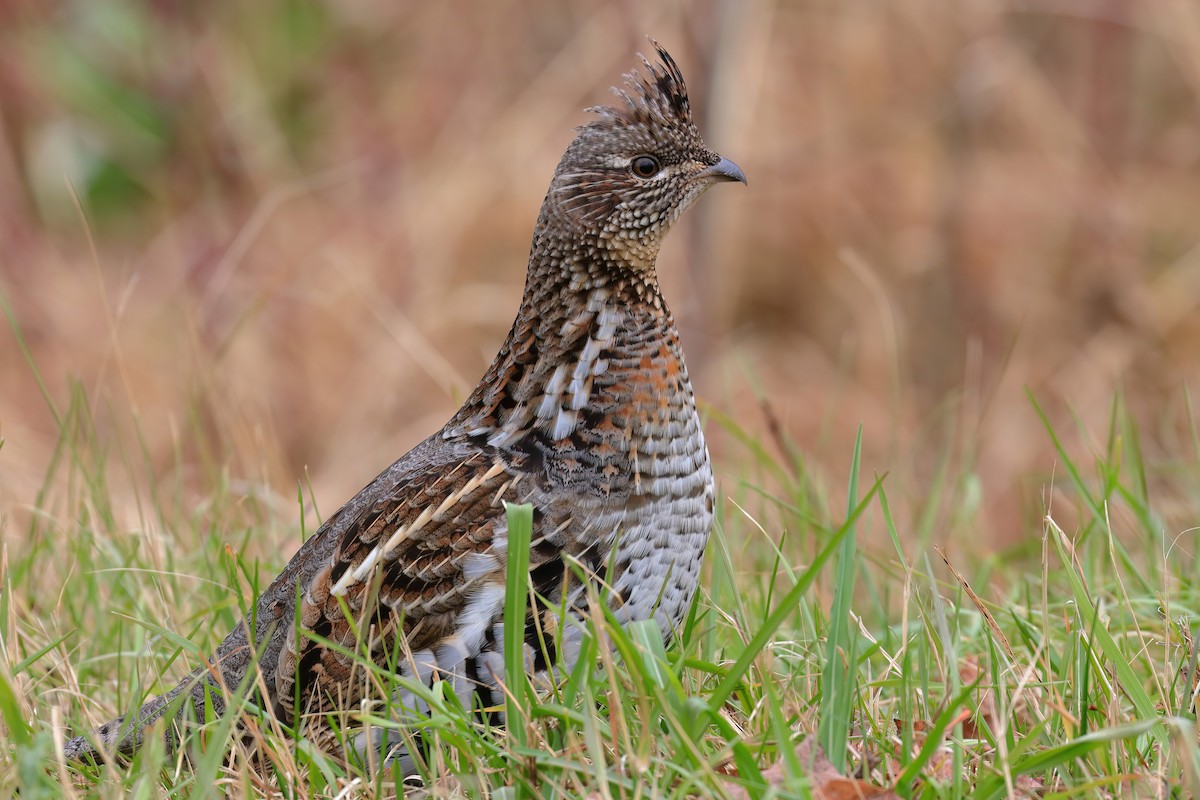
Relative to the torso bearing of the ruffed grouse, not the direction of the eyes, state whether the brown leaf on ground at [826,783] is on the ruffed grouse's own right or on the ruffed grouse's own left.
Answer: on the ruffed grouse's own right

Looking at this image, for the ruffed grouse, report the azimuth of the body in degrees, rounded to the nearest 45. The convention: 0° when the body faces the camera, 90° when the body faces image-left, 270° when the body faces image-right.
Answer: approximately 270°
